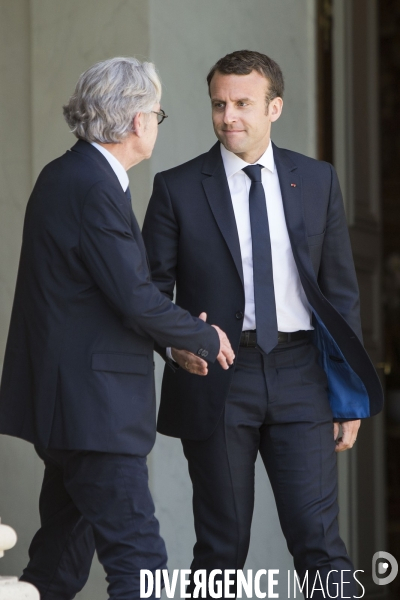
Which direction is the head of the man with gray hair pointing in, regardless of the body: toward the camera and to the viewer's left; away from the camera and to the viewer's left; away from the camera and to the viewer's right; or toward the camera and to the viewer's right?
away from the camera and to the viewer's right

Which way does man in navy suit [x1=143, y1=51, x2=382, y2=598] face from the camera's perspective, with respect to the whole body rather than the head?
toward the camera

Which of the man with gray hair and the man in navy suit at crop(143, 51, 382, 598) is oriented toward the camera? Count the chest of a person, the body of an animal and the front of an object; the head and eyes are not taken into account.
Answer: the man in navy suit

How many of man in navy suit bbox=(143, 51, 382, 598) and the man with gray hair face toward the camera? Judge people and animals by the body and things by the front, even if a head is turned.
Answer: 1

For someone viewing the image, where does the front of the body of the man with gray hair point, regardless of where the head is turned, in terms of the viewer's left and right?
facing away from the viewer and to the right of the viewer

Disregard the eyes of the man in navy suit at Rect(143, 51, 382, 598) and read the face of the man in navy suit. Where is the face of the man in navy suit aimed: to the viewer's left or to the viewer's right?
to the viewer's left

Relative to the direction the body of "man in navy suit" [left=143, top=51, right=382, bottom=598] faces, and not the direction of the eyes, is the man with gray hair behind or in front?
in front

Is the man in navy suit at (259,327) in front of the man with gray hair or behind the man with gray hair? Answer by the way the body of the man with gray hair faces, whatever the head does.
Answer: in front
